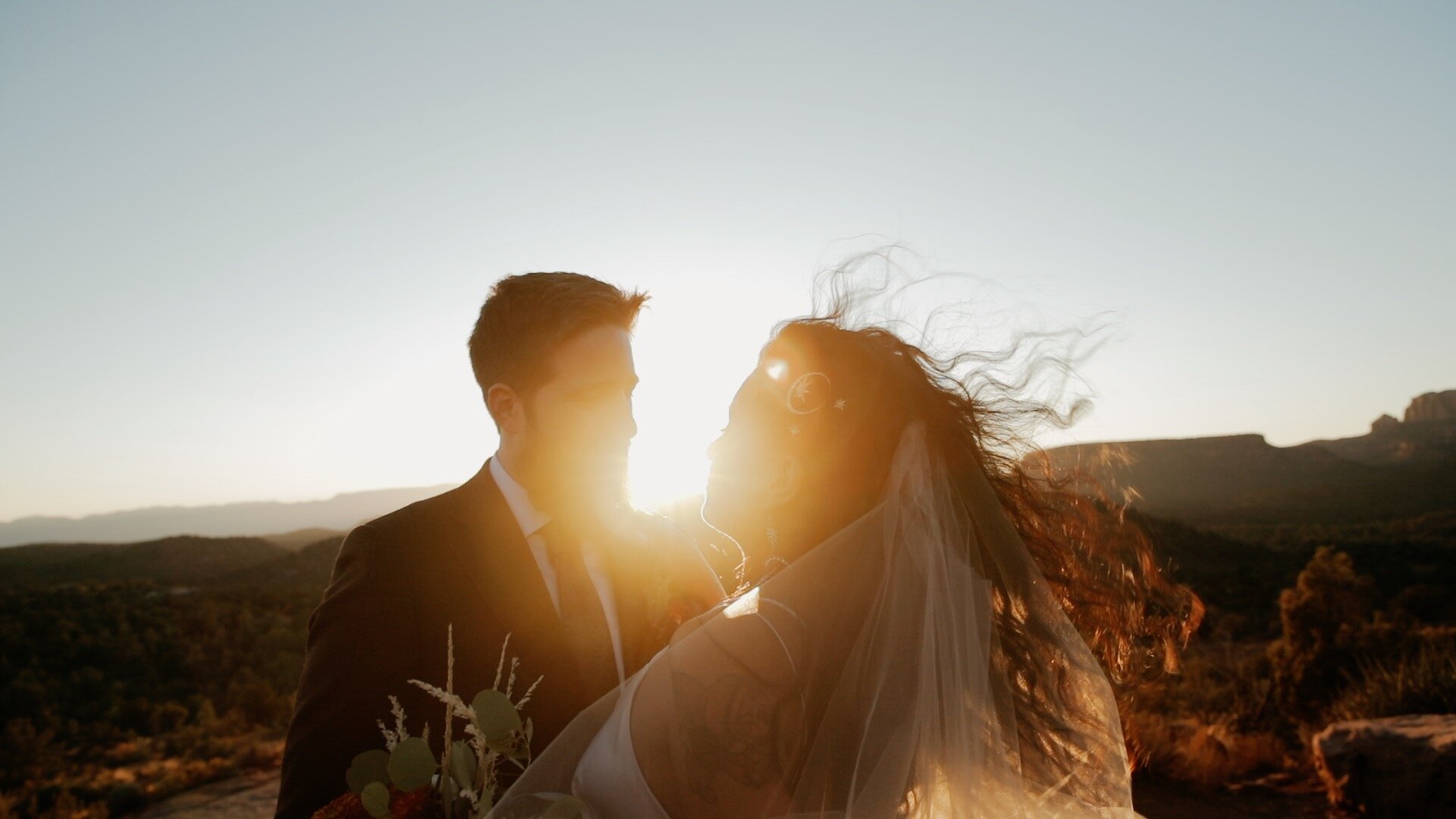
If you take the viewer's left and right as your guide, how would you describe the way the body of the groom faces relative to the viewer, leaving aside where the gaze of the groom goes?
facing the viewer and to the right of the viewer

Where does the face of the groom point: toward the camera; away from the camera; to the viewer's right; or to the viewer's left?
to the viewer's right

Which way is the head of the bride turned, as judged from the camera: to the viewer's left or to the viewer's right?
to the viewer's left

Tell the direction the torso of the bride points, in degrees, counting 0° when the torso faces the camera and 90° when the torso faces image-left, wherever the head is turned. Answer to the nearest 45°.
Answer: approximately 90°

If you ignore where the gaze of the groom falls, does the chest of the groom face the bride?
yes

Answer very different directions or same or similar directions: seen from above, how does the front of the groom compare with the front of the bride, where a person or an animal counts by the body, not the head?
very different directions
